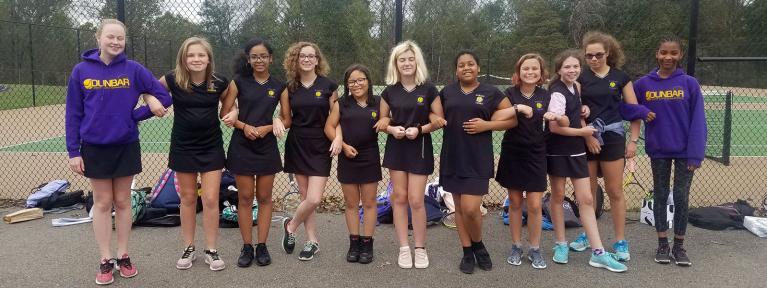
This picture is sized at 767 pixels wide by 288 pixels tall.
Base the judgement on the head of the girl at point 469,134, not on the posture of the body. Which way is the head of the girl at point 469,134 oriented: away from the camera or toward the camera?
toward the camera

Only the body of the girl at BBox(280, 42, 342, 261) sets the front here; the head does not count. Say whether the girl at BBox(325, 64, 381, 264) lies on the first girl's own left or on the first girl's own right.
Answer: on the first girl's own left

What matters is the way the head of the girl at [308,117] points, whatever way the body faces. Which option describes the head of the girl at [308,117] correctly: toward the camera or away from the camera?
toward the camera

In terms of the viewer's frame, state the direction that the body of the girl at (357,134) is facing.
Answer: toward the camera

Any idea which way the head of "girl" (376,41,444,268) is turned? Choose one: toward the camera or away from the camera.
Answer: toward the camera

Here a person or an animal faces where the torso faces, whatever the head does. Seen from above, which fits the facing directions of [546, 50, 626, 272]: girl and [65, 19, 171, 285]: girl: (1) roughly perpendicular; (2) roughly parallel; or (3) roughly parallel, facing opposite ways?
roughly parallel

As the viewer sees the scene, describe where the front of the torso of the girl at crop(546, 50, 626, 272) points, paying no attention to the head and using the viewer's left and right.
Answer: facing the viewer and to the right of the viewer

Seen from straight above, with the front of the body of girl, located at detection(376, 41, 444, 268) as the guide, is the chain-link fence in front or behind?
behind

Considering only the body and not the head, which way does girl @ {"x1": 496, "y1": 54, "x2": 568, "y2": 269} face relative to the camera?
toward the camera

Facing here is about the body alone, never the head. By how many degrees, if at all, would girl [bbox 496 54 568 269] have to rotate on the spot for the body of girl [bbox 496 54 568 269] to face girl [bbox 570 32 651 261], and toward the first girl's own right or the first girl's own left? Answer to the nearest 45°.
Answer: approximately 135° to the first girl's own left

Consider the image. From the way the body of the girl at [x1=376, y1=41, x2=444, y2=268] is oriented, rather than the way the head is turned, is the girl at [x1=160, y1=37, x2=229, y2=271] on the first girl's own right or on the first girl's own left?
on the first girl's own right
